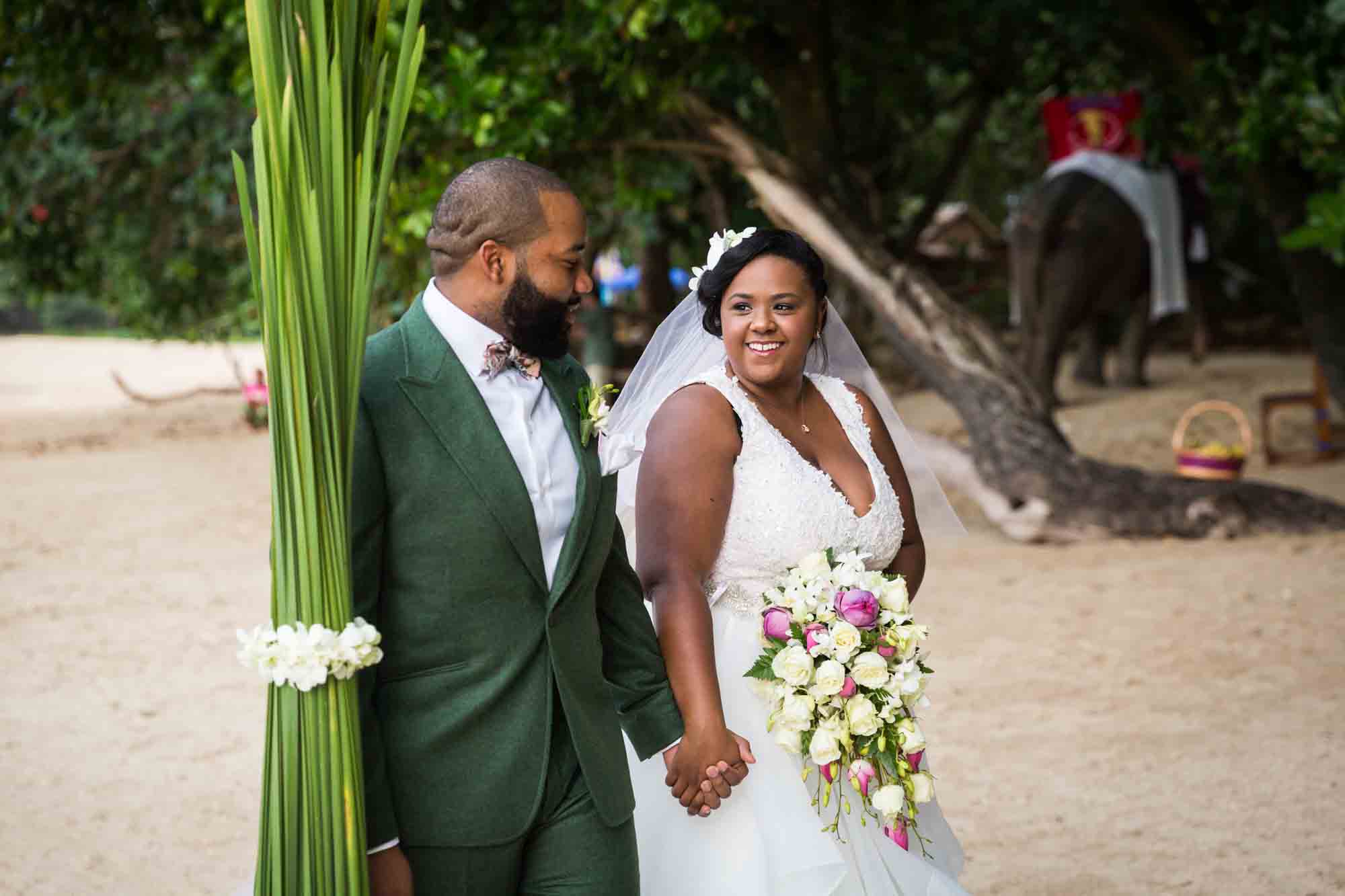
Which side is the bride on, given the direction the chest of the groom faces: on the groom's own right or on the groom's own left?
on the groom's own left

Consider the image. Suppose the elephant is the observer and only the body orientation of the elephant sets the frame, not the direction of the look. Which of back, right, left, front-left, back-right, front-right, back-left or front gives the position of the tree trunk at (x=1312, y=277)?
right

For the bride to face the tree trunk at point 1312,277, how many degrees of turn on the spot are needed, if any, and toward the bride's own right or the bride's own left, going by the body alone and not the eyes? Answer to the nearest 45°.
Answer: approximately 90° to the bride's own left

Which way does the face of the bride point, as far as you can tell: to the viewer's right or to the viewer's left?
to the viewer's left

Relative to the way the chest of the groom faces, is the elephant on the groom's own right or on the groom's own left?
on the groom's own left

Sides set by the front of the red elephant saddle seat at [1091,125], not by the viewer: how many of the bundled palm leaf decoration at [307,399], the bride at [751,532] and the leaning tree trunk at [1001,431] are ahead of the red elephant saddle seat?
3

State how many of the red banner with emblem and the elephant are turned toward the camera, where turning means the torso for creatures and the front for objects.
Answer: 1

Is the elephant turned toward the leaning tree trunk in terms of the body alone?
no

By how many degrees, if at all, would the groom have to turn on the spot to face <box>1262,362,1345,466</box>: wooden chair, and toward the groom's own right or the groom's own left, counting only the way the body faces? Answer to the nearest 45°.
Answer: approximately 90° to the groom's own left

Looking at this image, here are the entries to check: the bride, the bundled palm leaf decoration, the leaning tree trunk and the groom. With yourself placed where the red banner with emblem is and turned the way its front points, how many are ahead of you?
4

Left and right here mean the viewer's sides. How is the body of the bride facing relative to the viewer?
facing the viewer and to the right of the viewer

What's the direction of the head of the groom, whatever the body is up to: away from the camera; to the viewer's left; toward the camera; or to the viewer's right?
to the viewer's right

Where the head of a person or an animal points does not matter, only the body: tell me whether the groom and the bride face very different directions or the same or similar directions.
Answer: same or similar directions

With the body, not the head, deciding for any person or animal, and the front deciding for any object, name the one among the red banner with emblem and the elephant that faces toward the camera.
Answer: the red banner with emblem

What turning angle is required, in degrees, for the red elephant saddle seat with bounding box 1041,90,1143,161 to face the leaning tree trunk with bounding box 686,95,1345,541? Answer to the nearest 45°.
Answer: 0° — it already faces it

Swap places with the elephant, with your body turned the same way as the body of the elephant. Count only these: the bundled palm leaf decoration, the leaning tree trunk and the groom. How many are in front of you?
0
